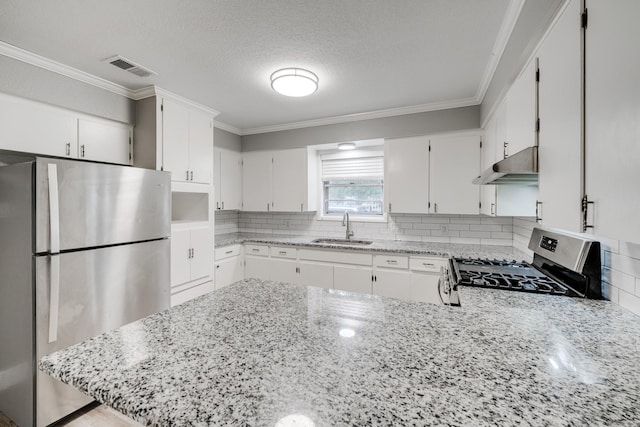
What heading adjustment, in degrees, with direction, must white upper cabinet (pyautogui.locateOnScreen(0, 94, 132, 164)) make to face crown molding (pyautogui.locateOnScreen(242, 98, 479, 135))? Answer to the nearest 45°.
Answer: approximately 45° to its left

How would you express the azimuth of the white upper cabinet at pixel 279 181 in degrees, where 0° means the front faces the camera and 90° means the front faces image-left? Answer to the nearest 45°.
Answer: approximately 0°

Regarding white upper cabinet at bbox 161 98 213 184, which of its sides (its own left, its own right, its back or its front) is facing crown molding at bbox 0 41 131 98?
right

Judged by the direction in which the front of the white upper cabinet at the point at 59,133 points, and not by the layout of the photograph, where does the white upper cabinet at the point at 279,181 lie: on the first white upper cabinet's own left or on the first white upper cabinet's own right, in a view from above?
on the first white upper cabinet's own left

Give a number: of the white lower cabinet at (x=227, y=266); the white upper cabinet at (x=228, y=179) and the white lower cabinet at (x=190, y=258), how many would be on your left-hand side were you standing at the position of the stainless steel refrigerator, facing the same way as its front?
3

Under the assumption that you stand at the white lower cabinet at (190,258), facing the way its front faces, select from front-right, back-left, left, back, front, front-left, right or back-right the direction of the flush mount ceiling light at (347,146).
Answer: front-left

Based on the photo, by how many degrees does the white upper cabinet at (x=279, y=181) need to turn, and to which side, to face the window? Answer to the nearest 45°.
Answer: approximately 90° to its left

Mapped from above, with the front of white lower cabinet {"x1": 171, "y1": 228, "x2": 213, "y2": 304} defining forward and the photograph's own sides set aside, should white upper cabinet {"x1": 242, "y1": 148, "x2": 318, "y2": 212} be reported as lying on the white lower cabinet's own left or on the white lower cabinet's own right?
on the white lower cabinet's own left

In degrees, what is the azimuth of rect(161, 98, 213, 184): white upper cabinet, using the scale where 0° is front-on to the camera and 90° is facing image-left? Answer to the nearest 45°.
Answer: approximately 315°

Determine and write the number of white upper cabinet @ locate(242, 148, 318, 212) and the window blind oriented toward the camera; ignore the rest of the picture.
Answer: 2
